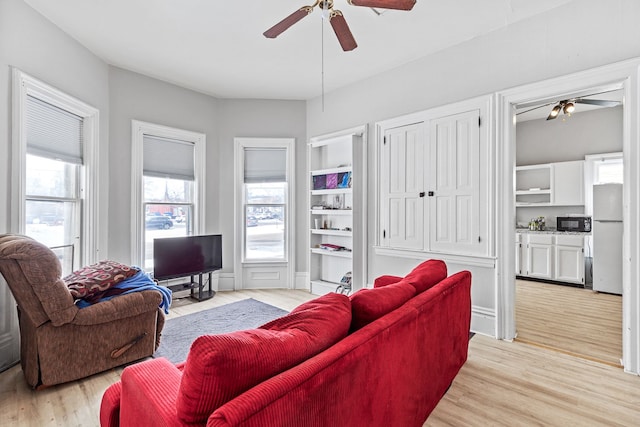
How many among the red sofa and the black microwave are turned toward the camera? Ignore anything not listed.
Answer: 1

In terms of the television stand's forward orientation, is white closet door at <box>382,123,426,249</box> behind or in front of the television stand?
in front

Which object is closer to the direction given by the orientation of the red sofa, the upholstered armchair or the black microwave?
the upholstered armchair

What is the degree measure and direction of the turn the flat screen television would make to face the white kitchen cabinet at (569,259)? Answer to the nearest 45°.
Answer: approximately 45° to its left

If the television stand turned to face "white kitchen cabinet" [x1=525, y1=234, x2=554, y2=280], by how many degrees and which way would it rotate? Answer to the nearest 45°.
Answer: approximately 45° to its left

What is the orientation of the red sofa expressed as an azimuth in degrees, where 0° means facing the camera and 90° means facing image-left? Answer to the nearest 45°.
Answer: approximately 135°

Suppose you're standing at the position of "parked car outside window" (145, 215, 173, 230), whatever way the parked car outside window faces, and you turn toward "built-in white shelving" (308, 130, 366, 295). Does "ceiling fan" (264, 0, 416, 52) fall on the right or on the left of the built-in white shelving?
right

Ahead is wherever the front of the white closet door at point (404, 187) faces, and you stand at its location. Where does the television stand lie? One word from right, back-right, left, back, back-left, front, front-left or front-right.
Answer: front-right

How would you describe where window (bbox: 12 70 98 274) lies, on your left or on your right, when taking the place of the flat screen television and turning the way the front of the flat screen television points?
on your right

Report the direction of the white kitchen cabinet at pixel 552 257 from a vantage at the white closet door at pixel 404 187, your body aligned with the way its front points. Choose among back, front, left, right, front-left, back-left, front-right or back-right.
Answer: back

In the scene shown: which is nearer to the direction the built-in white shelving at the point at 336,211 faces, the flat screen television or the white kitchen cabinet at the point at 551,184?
the flat screen television

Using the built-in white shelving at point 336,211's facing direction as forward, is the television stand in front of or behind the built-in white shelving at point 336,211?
in front

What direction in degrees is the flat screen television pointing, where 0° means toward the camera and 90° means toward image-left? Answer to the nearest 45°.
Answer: approximately 315°
